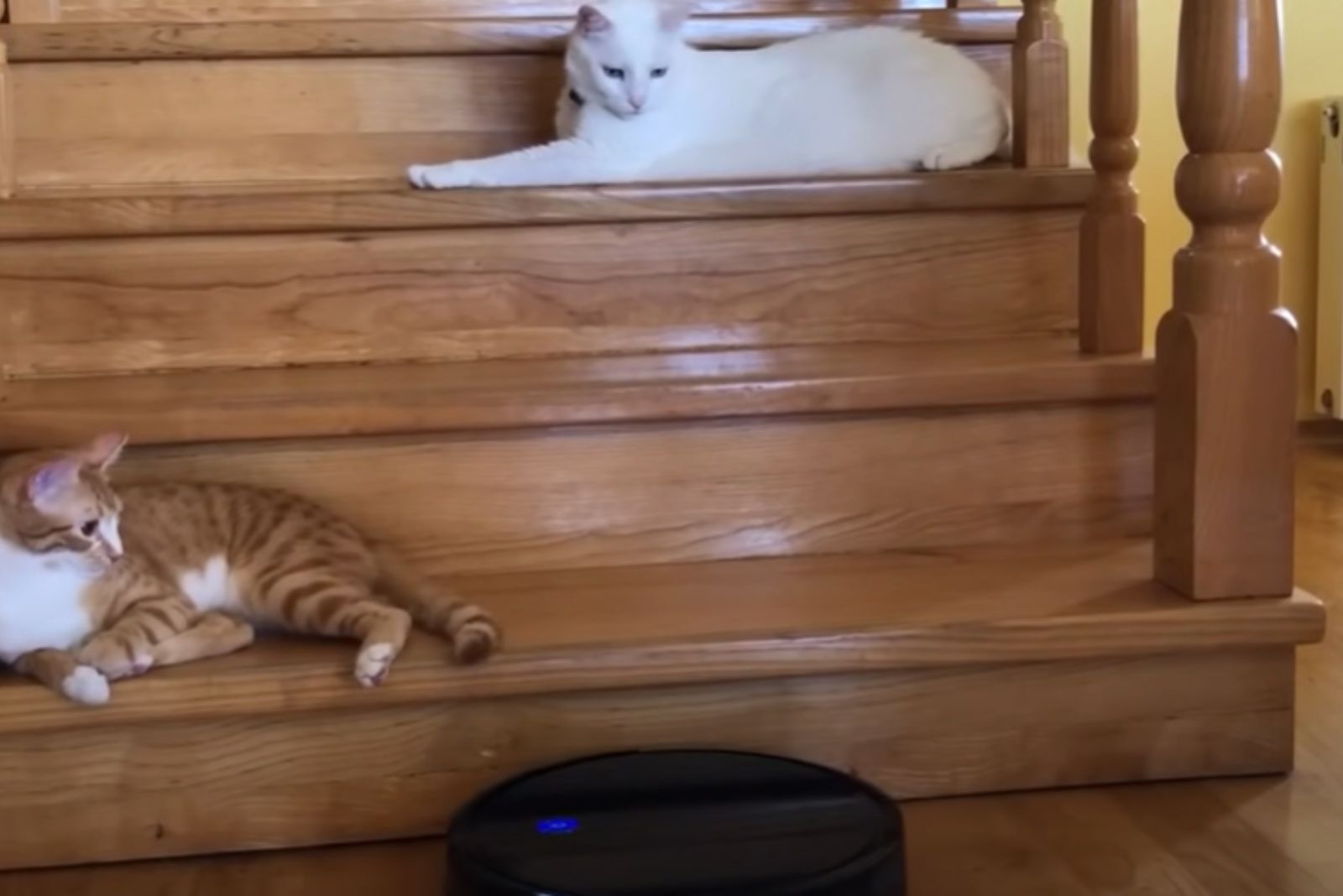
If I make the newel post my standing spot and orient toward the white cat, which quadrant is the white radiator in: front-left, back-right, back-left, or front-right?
front-right

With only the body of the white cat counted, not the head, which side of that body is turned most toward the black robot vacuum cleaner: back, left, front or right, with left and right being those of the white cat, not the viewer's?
left

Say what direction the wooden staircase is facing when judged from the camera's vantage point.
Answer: facing the viewer

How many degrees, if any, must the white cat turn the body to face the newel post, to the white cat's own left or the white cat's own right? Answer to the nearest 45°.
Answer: approximately 135° to the white cat's own left

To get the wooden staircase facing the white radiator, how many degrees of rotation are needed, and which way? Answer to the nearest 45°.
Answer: approximately 135° to its left

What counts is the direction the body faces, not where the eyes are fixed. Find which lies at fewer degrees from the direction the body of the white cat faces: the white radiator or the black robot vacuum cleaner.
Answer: the black robot vacuum cleaner

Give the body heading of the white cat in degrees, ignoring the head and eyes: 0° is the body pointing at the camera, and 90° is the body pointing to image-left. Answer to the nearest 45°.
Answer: approximately 90°
